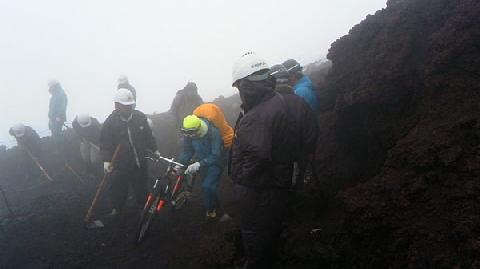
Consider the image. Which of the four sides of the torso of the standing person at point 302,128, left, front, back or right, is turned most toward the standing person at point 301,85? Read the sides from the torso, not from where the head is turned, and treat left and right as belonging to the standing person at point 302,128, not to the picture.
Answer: right

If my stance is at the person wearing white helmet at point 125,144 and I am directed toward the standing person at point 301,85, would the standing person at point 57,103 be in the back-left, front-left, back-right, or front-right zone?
back-left

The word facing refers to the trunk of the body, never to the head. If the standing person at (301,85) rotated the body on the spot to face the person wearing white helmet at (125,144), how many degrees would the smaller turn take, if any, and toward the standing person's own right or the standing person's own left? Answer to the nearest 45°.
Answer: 0° — they already face them

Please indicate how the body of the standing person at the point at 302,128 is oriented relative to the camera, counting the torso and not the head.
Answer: to the viewer's left

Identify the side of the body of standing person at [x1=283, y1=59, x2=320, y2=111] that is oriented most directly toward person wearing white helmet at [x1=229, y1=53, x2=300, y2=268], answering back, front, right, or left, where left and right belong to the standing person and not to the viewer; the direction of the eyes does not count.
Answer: left

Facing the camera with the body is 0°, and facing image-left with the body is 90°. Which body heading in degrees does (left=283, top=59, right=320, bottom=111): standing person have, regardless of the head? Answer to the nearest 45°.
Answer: approximately 90°

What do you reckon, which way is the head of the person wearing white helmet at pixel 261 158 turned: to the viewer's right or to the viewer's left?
to the viewer's left

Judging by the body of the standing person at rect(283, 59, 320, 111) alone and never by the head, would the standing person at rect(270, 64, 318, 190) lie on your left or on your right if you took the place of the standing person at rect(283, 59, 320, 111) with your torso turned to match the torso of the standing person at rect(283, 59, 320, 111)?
on your left
